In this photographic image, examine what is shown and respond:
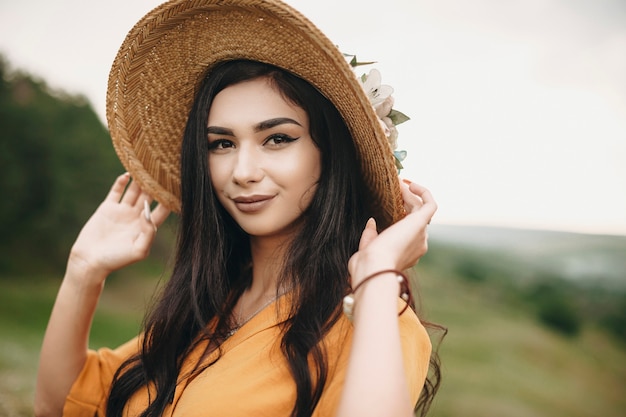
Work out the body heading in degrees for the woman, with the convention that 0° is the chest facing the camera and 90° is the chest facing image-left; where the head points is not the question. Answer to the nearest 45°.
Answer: approximately 45°
